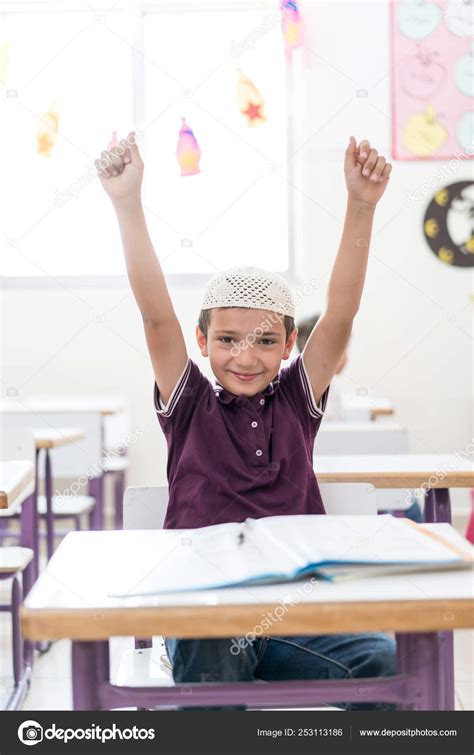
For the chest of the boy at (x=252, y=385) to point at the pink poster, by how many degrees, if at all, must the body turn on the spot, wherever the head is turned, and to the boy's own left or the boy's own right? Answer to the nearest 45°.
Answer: approximately 180°

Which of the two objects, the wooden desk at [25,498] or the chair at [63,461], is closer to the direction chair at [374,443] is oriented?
the wooden desk

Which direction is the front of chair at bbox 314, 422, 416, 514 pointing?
toward the camera

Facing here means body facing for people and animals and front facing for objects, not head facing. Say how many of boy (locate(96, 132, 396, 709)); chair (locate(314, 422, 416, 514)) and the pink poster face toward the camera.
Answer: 3

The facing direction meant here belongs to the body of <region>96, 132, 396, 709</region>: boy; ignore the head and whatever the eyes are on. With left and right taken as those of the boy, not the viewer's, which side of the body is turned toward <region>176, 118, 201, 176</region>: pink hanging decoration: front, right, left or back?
back

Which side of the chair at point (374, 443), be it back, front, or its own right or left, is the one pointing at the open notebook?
front

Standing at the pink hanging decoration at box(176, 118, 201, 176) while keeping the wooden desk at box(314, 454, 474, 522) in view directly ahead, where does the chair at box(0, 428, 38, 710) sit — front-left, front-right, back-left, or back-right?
front-right

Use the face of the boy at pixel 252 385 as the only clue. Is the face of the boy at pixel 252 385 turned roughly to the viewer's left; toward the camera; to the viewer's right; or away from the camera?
toward the camera

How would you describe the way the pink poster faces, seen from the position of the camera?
facing the viewer

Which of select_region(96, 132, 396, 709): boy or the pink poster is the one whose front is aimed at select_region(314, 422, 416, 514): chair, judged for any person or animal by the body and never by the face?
the pink poster

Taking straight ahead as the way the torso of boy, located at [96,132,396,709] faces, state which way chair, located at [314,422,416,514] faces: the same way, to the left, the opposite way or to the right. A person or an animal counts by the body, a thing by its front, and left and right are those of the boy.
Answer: the same way

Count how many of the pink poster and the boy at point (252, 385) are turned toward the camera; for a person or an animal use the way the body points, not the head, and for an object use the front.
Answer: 2

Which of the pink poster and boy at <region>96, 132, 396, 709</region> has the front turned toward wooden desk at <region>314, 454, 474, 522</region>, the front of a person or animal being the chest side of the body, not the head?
the pink poster

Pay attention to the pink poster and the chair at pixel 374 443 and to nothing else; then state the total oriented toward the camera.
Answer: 2

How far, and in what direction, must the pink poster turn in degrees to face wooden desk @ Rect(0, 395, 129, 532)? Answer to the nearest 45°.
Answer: approximately 45° to its right

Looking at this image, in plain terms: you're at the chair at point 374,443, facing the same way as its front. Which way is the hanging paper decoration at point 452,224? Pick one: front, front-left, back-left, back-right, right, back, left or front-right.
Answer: back

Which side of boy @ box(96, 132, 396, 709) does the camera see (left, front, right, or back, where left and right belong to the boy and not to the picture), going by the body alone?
front

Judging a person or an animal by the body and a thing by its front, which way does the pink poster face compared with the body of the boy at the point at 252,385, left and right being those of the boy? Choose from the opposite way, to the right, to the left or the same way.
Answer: the same way
